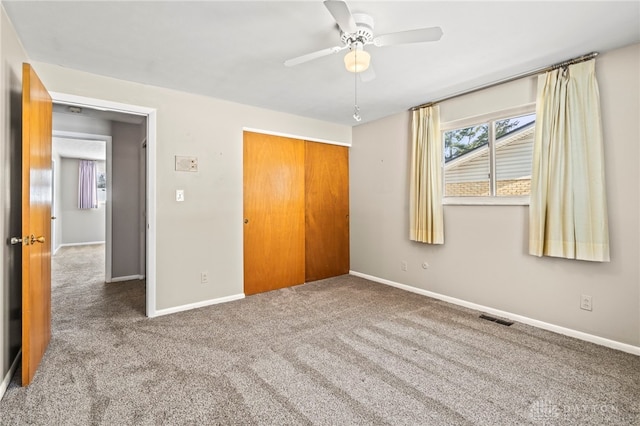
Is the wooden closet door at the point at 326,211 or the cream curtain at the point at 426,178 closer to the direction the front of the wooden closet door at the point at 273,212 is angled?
the cream curtain

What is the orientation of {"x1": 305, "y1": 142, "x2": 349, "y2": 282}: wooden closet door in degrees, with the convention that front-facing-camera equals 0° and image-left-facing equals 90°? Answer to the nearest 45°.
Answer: approximately 315°

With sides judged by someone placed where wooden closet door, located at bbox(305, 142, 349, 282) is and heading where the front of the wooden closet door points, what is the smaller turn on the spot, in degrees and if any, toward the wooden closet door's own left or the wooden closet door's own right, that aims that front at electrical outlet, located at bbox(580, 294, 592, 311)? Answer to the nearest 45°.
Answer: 0° — it already faces it

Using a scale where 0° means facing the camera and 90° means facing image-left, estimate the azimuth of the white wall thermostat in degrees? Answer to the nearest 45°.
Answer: approximately 0°

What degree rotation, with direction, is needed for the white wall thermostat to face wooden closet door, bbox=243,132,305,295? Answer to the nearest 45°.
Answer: approximately 90° to its left

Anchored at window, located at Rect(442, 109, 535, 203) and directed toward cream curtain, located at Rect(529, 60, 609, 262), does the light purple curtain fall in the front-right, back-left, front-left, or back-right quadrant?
back-right

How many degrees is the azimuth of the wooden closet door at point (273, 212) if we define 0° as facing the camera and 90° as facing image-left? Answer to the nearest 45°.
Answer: approximately 315°

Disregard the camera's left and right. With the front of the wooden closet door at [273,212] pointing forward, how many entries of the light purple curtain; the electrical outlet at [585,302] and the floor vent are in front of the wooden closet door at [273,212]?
2
